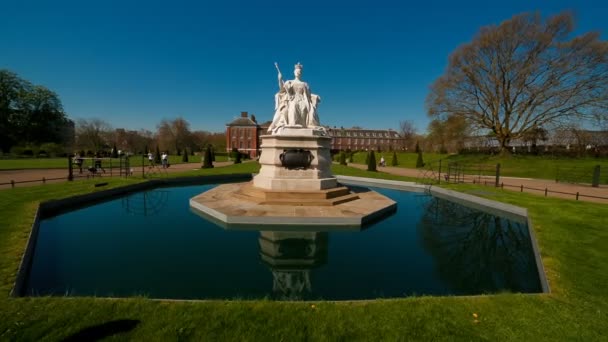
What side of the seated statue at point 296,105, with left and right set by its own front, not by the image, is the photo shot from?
front

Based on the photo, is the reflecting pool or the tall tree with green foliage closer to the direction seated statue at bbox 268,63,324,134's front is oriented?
the reflecting pool

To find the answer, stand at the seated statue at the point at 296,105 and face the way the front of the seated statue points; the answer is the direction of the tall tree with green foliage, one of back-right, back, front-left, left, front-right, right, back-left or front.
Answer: back-right
